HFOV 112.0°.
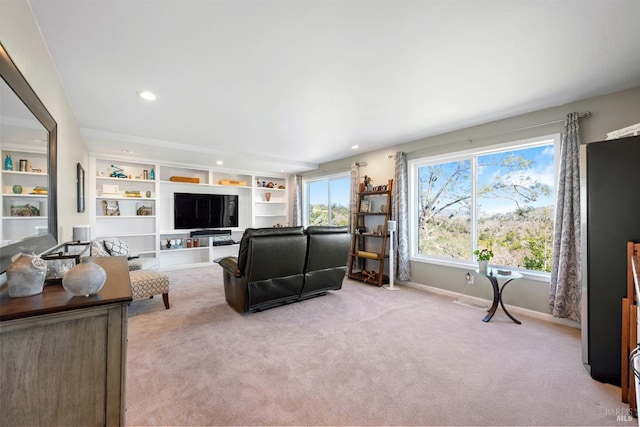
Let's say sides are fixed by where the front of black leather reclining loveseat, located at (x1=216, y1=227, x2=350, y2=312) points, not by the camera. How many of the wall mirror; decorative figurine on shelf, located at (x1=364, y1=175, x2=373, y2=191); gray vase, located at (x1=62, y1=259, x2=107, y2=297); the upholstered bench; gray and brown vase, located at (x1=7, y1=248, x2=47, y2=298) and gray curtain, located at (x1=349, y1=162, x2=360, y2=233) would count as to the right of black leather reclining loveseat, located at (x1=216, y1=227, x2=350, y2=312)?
2

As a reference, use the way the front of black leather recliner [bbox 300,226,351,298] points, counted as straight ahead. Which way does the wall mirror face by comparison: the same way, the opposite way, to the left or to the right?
to the right

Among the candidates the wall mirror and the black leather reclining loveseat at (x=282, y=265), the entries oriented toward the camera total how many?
0

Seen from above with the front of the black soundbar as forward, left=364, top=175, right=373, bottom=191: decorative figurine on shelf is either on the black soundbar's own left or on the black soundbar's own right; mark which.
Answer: on the black soundbar's own left

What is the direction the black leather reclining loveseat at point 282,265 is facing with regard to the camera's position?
facing away from the viewer and to the left of the viewer

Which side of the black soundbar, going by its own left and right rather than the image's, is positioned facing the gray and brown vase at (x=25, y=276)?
front

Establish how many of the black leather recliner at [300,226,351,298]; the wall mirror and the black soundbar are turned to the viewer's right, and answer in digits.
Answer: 1

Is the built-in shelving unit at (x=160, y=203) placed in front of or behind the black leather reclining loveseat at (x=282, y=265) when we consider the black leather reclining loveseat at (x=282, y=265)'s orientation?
in front

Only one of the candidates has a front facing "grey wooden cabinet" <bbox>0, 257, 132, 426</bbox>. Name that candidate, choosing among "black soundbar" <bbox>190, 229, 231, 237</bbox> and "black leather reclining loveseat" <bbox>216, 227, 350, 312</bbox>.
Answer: the black soundbar

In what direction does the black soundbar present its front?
toward the camera

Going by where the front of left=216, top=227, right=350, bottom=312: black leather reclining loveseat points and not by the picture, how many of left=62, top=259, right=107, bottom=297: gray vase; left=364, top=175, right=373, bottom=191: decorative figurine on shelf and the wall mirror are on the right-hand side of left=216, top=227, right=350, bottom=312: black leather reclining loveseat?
1

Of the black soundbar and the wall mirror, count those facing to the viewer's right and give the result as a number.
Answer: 1

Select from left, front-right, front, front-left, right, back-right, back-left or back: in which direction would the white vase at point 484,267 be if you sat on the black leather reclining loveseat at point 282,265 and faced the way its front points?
back-right

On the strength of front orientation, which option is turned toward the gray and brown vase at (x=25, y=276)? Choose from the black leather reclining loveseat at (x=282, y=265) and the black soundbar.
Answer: the black soundbar

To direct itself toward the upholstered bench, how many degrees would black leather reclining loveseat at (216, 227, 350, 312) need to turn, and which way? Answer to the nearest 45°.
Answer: approximately 45° to its left

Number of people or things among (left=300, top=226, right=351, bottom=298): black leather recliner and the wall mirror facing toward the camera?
0
